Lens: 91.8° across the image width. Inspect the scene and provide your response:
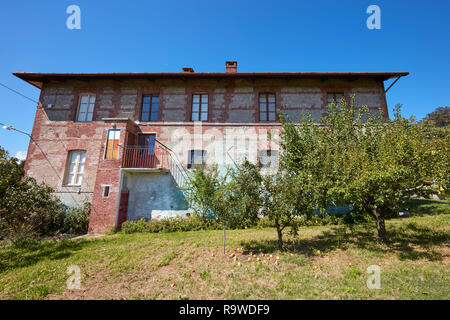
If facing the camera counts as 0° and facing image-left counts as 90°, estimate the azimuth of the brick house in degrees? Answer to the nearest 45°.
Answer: approximately 0°

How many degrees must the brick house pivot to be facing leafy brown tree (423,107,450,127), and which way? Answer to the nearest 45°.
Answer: approximately 90° to its left

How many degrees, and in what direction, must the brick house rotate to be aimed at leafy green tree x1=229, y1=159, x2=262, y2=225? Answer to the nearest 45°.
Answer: approximately 45° to its left
